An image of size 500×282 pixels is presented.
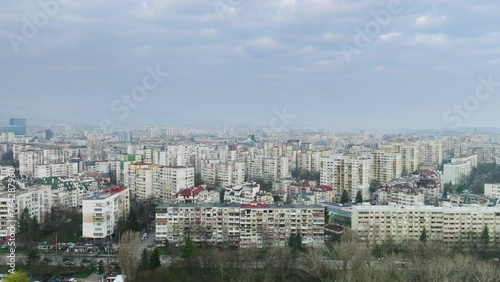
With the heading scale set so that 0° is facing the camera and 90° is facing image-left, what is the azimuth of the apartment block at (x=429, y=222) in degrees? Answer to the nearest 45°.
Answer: approximately 0°

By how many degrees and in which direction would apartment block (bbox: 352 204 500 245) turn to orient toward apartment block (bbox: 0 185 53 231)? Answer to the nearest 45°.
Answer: approximately 90° to its right

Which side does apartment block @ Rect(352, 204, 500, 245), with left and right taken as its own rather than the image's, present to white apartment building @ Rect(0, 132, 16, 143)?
right

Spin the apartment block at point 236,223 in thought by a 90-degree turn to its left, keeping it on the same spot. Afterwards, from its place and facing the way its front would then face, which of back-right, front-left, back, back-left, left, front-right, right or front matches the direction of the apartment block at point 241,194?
left

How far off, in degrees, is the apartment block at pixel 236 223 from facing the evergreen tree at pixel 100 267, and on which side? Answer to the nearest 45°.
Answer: approximately 45° to its right

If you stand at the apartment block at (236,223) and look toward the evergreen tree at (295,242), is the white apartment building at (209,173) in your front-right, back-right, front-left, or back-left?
back-left

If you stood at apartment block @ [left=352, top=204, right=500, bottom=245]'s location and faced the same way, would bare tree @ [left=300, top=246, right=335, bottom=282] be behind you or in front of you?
in front

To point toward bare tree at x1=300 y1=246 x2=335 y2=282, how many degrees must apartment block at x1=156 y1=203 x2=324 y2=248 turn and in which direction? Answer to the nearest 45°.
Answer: approximately 45° to its left

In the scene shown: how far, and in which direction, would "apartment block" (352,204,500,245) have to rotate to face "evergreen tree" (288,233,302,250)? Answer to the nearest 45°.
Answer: approximately 45° to its right

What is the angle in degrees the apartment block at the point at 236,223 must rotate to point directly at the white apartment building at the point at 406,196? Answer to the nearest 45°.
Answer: approximately 135° to its left

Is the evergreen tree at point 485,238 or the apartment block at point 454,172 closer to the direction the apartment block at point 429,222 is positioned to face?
the evergreen tree

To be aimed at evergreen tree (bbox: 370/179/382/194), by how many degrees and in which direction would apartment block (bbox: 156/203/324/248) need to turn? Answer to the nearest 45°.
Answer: approximately 135° to its left

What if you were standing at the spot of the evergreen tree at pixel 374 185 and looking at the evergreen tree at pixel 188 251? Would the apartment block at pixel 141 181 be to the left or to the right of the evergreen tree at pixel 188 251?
right

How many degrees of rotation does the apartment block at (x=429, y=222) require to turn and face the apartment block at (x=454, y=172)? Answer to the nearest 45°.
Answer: approximately 180°

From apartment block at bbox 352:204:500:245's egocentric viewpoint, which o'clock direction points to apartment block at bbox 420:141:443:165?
apartment block at bbox 420:141:443:165 is roughly at 6 o'clock from apartment block at bbox 352:204:500:245.

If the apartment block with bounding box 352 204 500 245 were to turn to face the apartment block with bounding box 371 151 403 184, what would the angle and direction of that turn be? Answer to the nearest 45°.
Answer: approximately 180°

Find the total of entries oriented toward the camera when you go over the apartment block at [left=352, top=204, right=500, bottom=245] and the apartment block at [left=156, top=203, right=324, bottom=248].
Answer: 2

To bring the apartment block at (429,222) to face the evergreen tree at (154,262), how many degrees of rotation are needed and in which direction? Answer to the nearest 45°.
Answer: approximately 45° to its right
